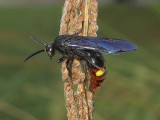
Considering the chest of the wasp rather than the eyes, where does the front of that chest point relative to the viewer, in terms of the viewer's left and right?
facing to the left of the viewer
